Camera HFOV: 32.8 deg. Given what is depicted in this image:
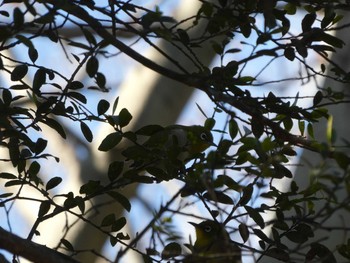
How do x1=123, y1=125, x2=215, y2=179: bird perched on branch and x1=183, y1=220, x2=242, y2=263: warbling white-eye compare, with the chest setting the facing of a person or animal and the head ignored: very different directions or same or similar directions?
very different directions

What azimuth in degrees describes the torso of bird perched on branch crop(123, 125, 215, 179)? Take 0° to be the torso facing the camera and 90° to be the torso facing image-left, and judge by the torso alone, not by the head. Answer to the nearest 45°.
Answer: approximately 270°
